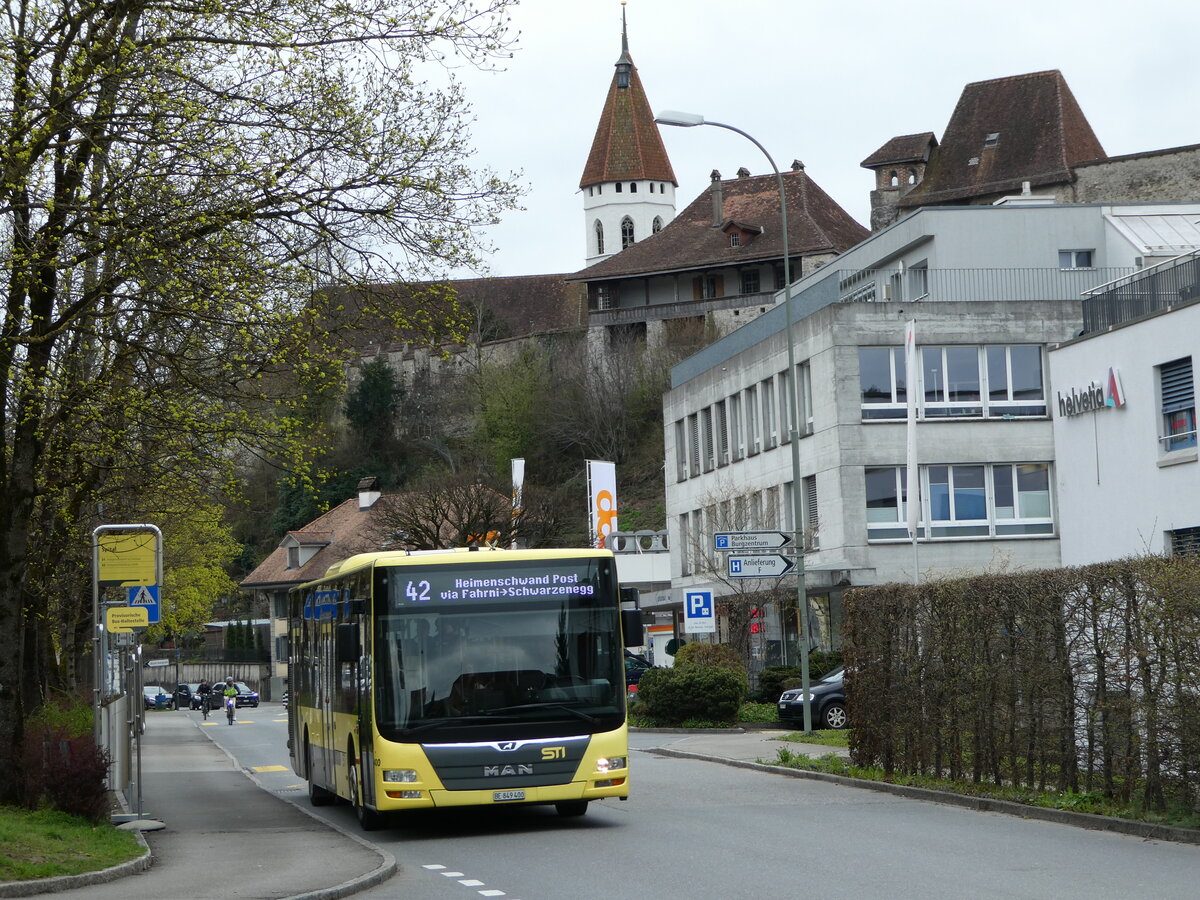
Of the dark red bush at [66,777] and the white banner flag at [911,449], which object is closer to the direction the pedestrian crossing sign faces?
the dark red bush

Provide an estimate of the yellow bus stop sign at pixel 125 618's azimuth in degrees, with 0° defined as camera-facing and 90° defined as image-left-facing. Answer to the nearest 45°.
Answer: approximately 0°

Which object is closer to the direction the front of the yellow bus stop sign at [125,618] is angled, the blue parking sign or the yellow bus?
the yellow bus

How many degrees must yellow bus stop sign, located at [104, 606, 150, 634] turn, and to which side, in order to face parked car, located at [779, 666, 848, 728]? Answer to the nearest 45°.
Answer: approximately 135° to its left

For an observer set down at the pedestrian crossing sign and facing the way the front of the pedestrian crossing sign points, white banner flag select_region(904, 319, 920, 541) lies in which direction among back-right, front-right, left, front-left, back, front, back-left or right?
back-left

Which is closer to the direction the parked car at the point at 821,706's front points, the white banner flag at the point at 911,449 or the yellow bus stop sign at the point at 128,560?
the yellow bus stop sign

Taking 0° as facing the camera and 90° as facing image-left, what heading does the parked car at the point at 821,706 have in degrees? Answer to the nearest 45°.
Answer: approximately 45°
